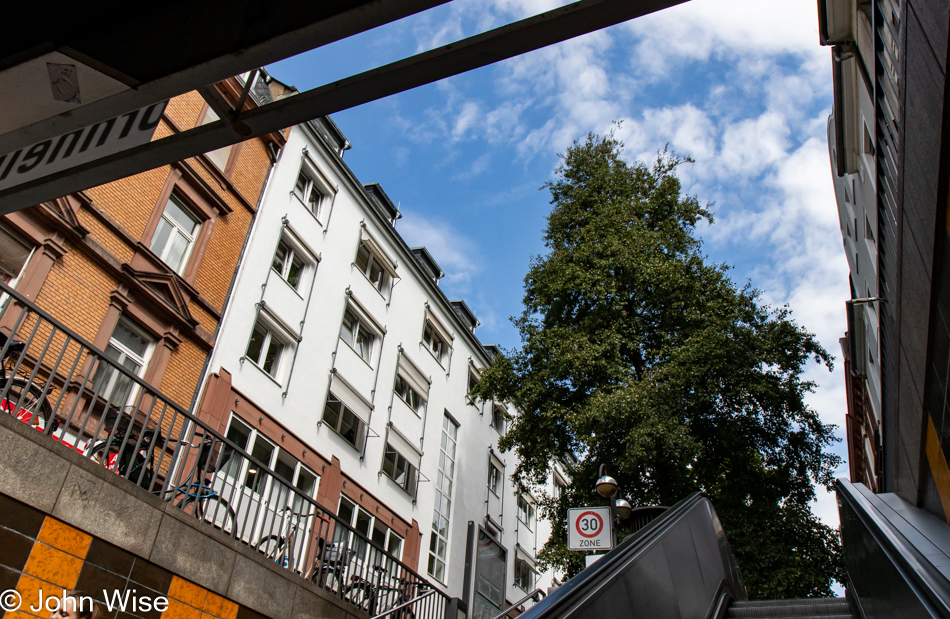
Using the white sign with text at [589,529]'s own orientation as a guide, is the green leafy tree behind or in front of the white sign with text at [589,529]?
behind

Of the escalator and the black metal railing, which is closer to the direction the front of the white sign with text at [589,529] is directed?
the escalator

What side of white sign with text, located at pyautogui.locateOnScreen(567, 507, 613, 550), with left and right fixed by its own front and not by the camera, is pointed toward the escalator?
front

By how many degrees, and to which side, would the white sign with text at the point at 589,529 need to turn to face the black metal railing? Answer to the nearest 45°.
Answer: approximately 90° to its right

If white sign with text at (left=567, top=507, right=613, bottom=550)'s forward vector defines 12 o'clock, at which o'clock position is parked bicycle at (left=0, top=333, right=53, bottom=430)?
The parked bicycle is roughly at 2 o'clock from the white sign with text.

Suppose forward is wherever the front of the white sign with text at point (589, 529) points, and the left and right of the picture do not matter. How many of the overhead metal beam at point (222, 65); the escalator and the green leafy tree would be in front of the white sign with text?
2

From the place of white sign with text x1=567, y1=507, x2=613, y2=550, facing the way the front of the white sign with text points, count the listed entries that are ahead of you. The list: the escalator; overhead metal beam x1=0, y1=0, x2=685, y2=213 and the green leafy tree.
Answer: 2

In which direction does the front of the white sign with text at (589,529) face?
toward the camera

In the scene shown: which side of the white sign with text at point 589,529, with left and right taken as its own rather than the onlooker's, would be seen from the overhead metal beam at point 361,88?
front
